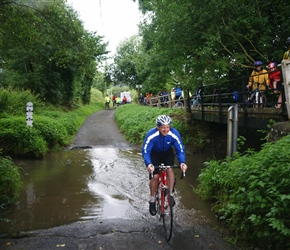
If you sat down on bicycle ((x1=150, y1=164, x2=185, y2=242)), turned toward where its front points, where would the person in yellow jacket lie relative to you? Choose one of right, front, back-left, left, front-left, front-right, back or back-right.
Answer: back-left

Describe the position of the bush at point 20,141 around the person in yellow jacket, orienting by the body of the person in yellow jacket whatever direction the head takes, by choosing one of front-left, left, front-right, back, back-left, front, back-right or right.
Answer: right

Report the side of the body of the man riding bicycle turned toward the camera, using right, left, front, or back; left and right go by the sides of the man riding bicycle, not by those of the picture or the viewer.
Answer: front

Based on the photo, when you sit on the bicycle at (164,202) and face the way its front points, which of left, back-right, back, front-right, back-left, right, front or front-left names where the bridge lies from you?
back-left

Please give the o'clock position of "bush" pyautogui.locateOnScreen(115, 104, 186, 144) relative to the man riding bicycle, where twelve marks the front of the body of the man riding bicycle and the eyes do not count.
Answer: The bush is roughly at 6 o'clock from the man riding bicycle.

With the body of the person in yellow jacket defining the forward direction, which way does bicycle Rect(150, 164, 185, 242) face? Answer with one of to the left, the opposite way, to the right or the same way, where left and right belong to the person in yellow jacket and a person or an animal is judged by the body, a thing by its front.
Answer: the same way

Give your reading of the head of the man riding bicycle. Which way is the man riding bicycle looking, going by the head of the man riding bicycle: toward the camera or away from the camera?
toward the camera

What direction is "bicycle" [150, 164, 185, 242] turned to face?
toward the camera

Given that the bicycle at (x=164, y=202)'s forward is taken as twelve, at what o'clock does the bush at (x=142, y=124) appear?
The bush is roughly at 6 o'clock from the bicycle.

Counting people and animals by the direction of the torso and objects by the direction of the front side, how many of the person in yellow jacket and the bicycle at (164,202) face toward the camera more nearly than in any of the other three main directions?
2

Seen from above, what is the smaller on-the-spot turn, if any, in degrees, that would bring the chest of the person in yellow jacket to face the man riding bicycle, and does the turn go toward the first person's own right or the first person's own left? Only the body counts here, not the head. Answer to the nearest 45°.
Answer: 0° — they already face them

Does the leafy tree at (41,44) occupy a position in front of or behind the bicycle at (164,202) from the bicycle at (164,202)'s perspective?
behind

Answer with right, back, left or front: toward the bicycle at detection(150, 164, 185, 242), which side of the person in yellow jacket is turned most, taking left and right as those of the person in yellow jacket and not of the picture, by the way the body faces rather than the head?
front

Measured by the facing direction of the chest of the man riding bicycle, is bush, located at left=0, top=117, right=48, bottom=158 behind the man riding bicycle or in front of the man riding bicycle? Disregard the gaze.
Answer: behind

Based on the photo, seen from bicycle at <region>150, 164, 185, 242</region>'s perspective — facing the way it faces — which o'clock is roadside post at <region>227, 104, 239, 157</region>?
The roadside post is roughly at 7 o'clock from the bicycle.

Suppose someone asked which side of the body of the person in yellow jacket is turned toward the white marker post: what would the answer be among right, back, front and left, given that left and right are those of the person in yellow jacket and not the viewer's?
right

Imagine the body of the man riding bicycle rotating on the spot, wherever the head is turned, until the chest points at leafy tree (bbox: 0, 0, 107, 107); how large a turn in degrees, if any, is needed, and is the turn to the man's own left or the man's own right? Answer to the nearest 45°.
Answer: approximately 135° to the man's own right

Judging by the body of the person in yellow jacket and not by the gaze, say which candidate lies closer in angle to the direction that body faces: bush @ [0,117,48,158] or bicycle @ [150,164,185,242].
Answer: the bicycle
